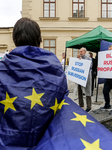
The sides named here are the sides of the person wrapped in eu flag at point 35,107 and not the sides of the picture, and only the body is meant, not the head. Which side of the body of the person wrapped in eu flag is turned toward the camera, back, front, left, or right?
back
